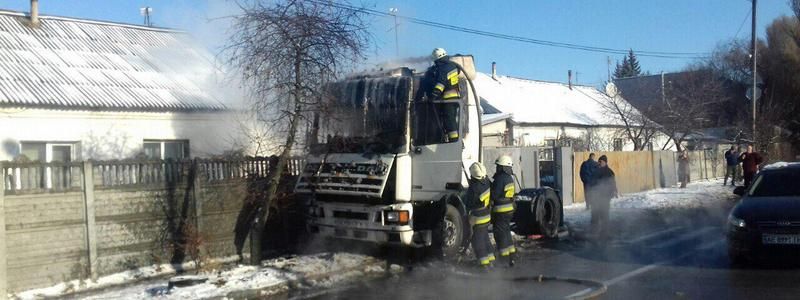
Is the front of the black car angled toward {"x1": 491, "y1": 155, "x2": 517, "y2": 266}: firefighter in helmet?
no

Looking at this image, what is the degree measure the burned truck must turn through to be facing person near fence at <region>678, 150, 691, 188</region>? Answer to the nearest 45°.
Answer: approximately 180°

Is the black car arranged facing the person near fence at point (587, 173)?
no

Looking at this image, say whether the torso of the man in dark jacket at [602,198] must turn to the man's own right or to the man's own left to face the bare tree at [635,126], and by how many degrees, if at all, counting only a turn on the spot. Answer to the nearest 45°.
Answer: approximately 135° to the man's own right

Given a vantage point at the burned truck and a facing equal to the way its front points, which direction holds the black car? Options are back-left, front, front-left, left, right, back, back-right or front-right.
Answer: back-left

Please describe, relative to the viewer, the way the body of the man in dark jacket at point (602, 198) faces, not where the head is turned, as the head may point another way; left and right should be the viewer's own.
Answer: facing the viewer and to the left of the viewer

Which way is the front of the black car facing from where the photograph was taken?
facing the viewer

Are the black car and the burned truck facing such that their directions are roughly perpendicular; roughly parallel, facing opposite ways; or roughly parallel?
roughly parallel

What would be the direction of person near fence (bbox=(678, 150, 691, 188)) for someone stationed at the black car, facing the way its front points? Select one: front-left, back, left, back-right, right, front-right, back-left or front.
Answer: back

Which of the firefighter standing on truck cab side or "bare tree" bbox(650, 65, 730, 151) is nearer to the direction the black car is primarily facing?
the firefighter standing on truck cab side

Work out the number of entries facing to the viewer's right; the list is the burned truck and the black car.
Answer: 0

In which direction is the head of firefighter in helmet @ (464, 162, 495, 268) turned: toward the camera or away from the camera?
away from the camera

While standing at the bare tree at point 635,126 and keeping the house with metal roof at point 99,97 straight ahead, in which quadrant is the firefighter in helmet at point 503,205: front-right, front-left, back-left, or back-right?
front-left

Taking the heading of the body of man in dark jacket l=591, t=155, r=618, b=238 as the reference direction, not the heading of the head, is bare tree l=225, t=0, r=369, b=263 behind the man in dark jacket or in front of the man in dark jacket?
in front

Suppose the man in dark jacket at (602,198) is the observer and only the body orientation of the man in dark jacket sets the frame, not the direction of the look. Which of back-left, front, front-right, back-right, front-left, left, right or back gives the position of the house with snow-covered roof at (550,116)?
back-right
